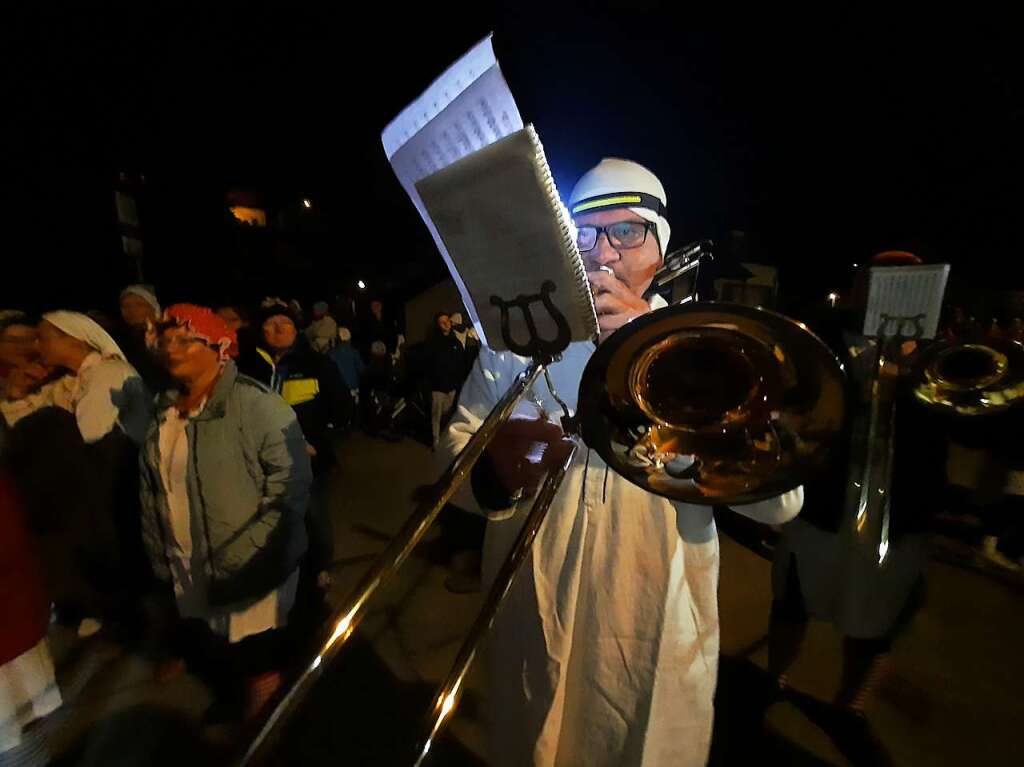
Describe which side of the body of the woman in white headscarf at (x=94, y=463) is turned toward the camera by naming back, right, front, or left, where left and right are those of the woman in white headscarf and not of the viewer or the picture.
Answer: left

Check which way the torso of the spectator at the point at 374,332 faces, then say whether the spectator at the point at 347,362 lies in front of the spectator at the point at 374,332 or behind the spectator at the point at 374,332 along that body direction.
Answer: in front

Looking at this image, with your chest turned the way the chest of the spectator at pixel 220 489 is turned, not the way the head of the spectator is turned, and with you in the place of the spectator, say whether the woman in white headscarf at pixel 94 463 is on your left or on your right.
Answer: on your right

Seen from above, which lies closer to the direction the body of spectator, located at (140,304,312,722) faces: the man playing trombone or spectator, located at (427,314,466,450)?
the man playing trombone

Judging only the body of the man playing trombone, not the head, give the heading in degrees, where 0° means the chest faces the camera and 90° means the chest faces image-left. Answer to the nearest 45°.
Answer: approximately 45°
